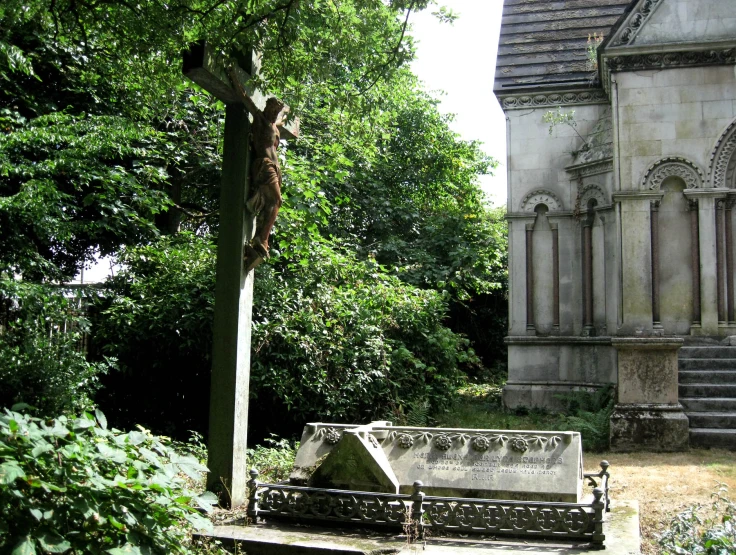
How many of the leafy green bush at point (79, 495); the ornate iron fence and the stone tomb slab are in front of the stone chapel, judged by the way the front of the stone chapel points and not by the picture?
3

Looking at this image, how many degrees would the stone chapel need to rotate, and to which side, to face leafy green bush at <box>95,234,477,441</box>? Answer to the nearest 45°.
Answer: approximately 45° to its right

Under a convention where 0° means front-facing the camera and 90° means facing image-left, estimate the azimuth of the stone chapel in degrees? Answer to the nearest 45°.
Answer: approximately 0°

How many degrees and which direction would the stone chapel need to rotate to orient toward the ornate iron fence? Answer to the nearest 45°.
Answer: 0° — it already faces it

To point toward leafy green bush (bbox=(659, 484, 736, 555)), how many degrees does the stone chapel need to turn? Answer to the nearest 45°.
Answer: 0° — it already faces it

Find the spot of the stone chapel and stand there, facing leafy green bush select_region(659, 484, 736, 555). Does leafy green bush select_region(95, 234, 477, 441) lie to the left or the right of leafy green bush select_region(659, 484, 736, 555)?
right
